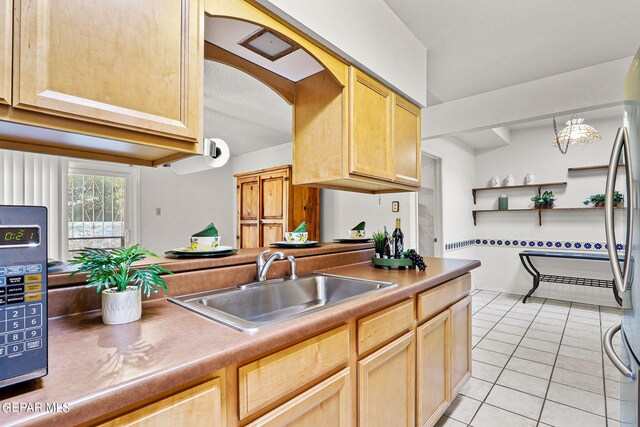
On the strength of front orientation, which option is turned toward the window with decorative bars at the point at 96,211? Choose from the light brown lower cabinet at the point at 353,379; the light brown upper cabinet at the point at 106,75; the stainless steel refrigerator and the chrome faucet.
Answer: the stainless steel refrigerator

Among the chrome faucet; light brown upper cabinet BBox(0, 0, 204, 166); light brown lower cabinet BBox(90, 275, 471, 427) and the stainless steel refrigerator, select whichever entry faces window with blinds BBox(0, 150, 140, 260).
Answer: the stainless steel refrigerator

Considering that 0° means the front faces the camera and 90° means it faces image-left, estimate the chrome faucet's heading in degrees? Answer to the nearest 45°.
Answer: approximately 315°

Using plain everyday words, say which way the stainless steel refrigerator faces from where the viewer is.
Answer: facing to the left of the viewer
